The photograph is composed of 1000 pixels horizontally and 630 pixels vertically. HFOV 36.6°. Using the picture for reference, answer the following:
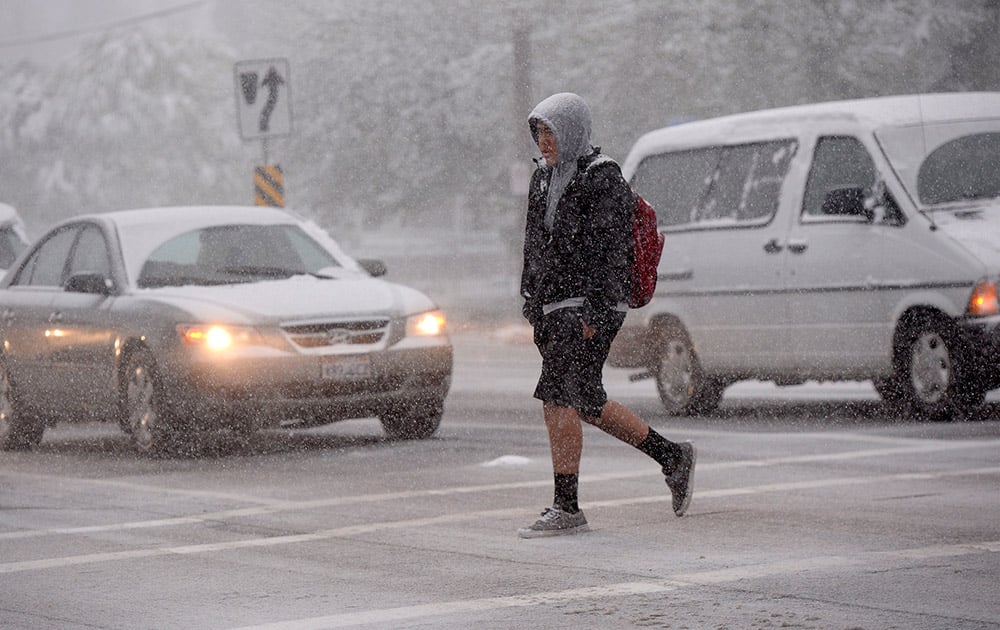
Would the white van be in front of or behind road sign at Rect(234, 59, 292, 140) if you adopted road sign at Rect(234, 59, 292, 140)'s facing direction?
in front

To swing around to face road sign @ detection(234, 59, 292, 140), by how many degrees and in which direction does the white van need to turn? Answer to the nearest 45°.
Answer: approximately 180°

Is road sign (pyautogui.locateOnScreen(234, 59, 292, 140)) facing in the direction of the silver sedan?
yes

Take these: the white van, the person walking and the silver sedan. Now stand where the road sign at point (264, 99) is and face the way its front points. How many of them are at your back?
0

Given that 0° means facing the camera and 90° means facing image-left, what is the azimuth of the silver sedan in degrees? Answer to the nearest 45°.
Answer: approximately 315°

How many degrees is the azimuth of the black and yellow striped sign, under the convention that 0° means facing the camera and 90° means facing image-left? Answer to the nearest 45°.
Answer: approximately 0°

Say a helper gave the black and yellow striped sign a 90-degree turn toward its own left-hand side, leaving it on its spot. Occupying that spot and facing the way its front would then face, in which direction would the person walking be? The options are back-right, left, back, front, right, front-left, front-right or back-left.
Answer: right

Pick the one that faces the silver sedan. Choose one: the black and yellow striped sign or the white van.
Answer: the black and yellow striped sign

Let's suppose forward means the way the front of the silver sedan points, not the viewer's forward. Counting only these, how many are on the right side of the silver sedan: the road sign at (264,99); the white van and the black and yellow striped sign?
0

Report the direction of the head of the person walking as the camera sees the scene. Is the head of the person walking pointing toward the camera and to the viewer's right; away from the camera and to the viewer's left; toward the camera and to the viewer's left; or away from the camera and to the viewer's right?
toward the camera and to the viewer's left

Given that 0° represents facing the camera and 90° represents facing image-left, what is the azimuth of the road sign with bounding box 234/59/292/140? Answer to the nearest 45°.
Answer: approximately 0°

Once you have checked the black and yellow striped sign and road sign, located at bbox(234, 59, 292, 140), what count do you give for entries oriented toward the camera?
2

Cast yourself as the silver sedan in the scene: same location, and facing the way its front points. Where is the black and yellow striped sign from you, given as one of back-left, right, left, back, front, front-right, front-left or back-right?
back-left

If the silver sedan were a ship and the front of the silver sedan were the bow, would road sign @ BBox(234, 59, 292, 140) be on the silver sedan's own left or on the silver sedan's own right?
on the silver sedan's own left
